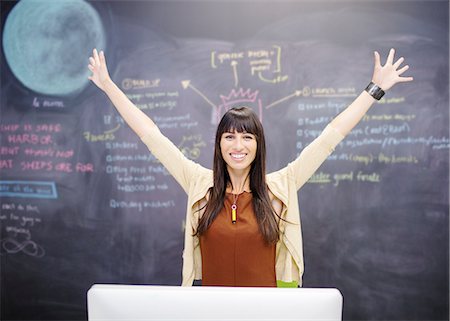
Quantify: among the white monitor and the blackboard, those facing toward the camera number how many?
1

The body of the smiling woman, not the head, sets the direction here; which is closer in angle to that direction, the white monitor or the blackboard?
the white monitor

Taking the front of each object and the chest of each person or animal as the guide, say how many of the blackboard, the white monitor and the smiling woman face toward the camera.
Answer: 2

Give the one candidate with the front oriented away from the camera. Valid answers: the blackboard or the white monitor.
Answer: the white monitor

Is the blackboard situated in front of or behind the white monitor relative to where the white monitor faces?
in front

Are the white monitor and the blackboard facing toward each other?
yes

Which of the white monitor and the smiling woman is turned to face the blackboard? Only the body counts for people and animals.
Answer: the white monitor

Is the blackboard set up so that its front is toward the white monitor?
yes

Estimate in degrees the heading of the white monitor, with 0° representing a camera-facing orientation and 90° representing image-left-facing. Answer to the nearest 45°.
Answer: approximately 180°

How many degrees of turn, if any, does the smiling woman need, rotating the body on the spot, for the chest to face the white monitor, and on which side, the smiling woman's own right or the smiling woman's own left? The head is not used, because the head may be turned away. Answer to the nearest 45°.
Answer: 0° — they already face it

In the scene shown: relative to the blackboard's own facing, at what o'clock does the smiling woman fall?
The smiling woman is roughly at 12 o'clock from the blackboard.

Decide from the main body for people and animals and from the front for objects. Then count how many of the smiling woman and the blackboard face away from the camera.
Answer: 0

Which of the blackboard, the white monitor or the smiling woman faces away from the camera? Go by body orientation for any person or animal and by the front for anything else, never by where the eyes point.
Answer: the white monitor

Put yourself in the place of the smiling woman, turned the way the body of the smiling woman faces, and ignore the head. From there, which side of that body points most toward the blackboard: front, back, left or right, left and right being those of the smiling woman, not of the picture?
back
